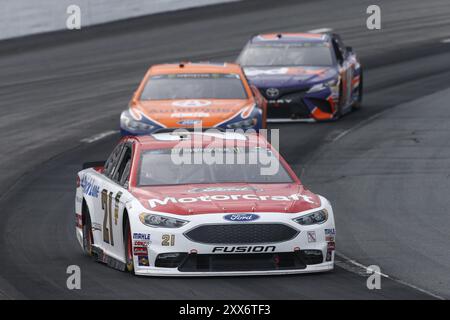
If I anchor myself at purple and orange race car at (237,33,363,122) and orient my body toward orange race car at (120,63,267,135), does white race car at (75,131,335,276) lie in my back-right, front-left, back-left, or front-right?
front-left

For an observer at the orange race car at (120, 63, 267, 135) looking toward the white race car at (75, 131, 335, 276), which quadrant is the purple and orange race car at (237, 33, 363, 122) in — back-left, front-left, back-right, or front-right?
back-left

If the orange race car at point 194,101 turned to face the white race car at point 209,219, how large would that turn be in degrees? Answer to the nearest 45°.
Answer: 0° — it already faces it

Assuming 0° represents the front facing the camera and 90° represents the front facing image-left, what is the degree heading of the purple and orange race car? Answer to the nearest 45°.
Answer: approximately 0°

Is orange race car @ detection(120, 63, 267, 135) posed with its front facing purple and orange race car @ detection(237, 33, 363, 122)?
no

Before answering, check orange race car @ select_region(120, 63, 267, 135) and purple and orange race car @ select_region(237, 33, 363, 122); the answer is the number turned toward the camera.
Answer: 2

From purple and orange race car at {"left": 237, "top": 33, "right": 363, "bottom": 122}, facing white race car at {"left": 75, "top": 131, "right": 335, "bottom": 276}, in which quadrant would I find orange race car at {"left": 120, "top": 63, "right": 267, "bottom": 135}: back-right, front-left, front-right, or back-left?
front-right

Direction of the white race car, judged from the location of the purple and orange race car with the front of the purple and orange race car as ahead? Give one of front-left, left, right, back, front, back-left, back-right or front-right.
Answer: front

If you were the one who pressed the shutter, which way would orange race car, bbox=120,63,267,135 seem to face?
facing the viewer

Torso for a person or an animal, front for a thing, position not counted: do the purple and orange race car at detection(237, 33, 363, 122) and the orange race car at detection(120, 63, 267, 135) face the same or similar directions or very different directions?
same or similar directions

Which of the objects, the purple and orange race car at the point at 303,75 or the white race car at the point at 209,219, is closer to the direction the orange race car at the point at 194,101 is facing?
the white race car

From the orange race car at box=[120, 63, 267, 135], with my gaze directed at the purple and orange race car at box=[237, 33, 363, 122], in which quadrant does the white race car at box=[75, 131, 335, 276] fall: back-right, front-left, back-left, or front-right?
back-right
